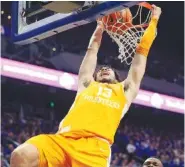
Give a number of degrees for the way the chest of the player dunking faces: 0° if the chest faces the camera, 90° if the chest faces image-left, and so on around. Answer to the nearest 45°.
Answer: approximately 0°
